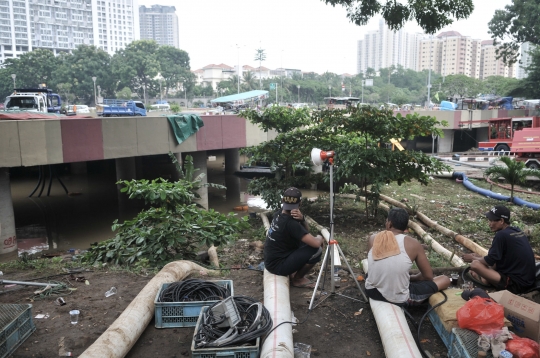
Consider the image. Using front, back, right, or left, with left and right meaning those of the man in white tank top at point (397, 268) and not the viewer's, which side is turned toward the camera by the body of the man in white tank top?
back

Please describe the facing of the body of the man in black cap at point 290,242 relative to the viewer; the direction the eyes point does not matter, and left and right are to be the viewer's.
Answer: facing away from the viewer and to the right of the viewer

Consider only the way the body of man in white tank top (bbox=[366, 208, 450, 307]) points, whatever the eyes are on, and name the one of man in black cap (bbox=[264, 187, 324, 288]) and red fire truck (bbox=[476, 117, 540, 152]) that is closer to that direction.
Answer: the red fire truck

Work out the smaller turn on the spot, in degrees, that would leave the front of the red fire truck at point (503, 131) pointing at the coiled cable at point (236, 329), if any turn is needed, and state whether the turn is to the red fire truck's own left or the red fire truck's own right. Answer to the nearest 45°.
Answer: approximately 90° to the red fire truck's own right

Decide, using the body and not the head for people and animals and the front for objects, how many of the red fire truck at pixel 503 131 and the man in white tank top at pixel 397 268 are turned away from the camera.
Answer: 1

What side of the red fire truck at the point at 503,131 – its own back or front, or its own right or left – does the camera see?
right

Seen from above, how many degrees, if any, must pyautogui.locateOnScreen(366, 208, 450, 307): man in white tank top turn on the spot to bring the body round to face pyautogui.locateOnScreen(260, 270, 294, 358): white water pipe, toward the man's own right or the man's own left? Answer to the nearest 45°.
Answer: approximately 135° to the man's own left

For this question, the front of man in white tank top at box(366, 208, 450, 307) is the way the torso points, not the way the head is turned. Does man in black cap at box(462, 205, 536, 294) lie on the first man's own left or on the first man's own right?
on the first man's own right

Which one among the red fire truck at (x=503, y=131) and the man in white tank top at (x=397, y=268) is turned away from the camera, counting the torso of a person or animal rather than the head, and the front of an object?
the man in white tank top

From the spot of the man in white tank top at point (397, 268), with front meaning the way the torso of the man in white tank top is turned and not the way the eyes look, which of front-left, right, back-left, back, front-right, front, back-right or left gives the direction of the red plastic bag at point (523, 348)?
back-right
